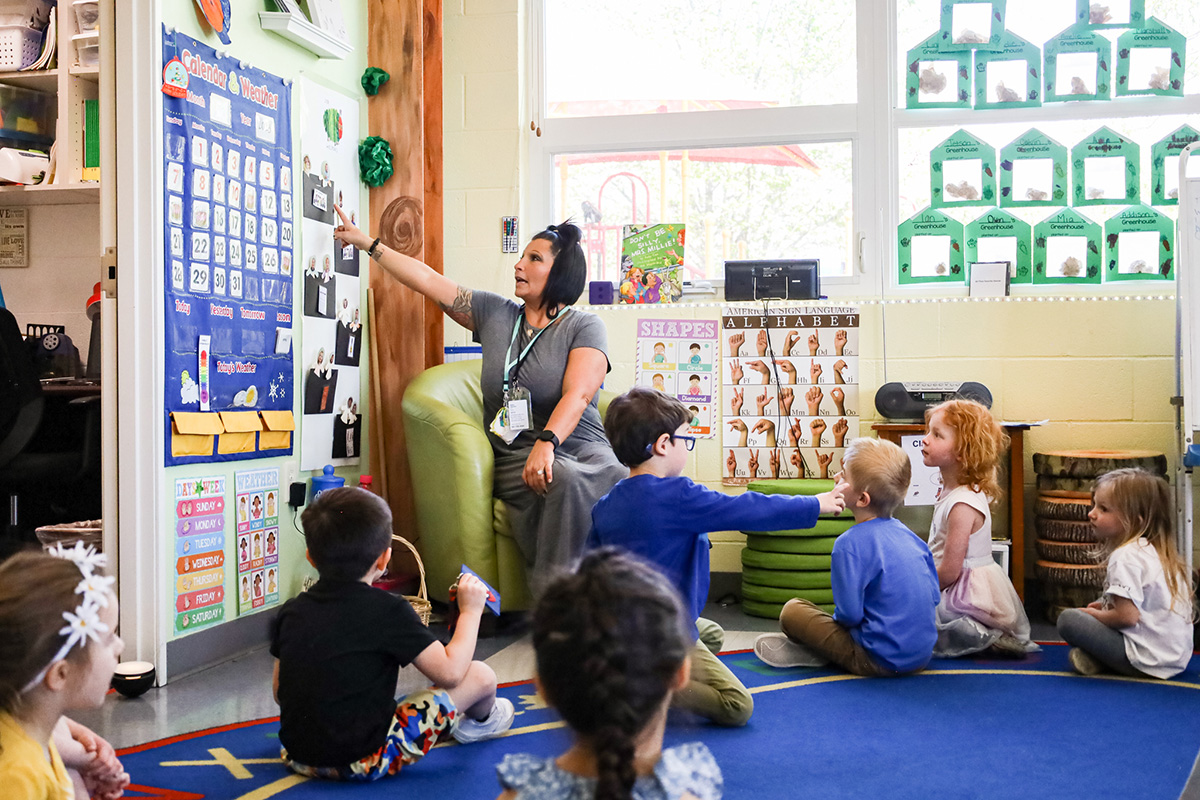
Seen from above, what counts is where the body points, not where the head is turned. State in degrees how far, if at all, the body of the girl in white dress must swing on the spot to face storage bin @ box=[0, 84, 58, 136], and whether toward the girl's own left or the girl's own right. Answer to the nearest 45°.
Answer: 0° — they already face it

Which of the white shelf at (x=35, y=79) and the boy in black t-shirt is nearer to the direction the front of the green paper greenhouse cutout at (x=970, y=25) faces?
the boy in black t-shirt

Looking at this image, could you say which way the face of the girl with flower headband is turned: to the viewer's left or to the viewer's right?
to the viewer's right

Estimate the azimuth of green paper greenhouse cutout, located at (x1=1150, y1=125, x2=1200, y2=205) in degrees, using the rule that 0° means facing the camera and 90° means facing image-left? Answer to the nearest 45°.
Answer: approximately 0°

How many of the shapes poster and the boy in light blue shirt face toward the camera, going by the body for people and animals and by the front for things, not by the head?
1

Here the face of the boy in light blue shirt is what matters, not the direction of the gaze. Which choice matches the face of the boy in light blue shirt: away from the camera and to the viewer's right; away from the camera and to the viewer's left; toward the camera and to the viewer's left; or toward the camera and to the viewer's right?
away from the camera and to the viewer's left

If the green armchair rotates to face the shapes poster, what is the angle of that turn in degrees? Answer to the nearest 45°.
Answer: approximately 90° to its left

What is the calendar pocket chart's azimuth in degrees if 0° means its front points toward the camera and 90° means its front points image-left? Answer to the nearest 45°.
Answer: approximately 315°

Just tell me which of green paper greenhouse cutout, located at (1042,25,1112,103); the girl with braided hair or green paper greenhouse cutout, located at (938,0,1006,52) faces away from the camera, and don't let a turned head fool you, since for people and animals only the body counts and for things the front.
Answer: the girl with braided hair
